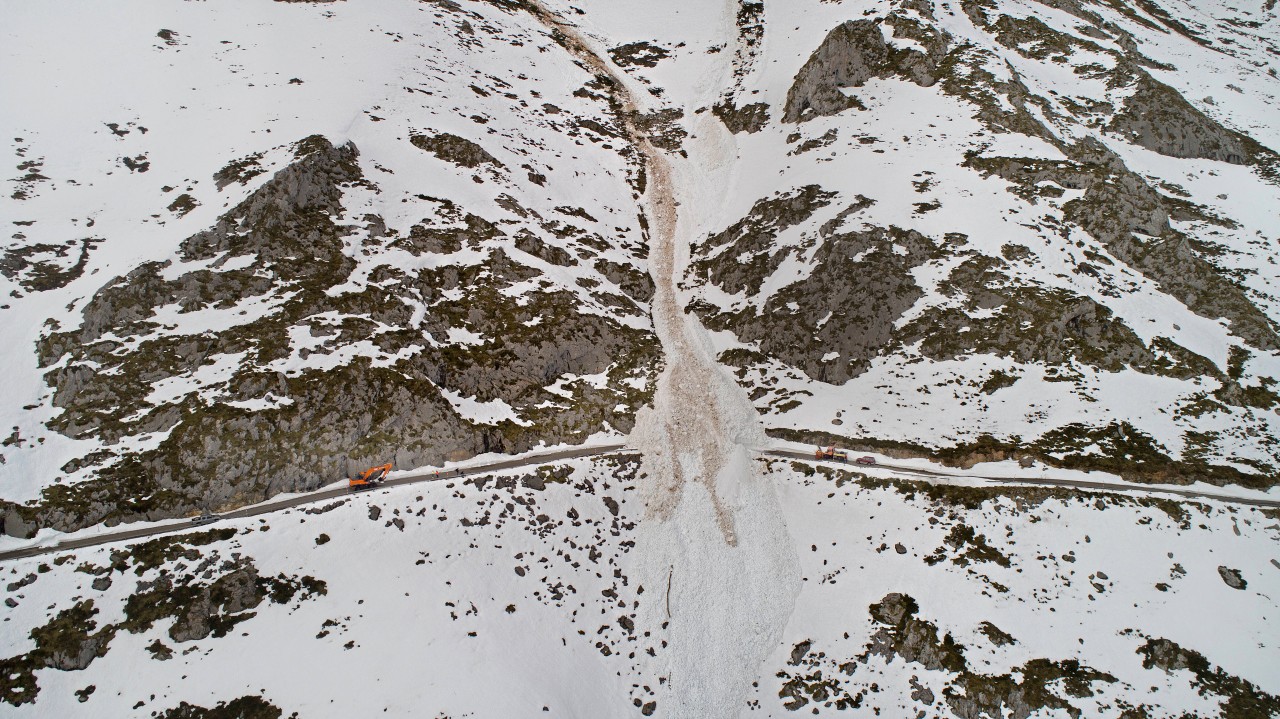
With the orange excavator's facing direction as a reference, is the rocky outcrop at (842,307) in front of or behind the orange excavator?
in front

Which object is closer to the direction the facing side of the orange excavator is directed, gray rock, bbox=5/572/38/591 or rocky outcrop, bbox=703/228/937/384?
the rocky outcrop

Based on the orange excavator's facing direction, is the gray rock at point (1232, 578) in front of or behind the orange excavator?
in front

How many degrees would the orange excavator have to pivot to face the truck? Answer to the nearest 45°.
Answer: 0° — it already faces it

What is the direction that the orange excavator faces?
to the viewer's right
